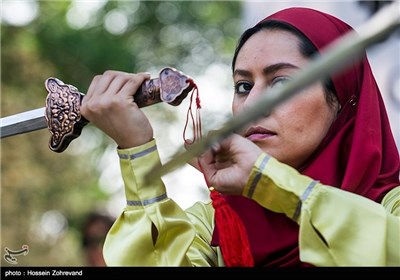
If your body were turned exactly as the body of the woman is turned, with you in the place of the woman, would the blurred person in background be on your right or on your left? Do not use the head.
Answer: on your right

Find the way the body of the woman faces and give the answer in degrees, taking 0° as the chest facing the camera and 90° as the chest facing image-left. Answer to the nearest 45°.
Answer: approximately 45°
